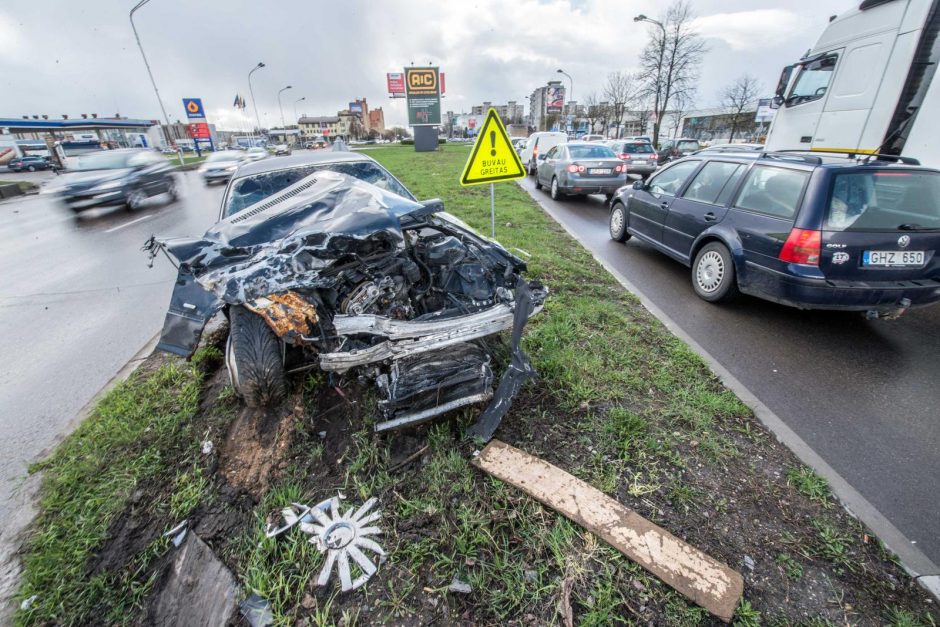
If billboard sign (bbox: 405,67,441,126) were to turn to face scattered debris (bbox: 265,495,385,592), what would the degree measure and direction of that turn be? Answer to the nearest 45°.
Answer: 0° — it already faces it

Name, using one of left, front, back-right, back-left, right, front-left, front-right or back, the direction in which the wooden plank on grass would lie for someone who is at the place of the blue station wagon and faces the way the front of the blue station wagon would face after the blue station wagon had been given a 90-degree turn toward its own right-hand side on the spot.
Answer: back-right

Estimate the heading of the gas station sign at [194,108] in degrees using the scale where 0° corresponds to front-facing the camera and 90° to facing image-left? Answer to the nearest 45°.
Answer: approximately 0°

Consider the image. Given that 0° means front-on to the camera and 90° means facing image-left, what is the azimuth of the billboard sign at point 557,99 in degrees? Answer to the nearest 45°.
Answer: approximately 0°

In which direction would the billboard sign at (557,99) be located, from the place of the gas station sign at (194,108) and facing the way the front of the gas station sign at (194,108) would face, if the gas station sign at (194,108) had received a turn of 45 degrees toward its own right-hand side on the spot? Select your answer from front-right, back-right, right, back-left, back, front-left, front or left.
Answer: back-left

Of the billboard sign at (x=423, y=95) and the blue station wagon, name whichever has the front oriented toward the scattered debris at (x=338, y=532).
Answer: the billboard sign

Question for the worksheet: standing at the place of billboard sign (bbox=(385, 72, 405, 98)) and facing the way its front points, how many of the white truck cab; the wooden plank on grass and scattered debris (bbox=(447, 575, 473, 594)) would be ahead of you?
3

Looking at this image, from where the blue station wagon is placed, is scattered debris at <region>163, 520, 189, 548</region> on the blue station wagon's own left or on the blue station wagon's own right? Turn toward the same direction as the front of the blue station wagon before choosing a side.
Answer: on the blue station wagon's own left

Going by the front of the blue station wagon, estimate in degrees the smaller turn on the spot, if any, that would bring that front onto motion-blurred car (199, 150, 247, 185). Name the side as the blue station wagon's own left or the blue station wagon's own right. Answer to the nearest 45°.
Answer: approximately 45° to the blue station wagon's own left

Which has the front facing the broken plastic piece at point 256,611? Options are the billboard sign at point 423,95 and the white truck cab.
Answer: the billboard sign

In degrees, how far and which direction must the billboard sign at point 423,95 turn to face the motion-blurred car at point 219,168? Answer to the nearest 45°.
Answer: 0° — it already faces it
